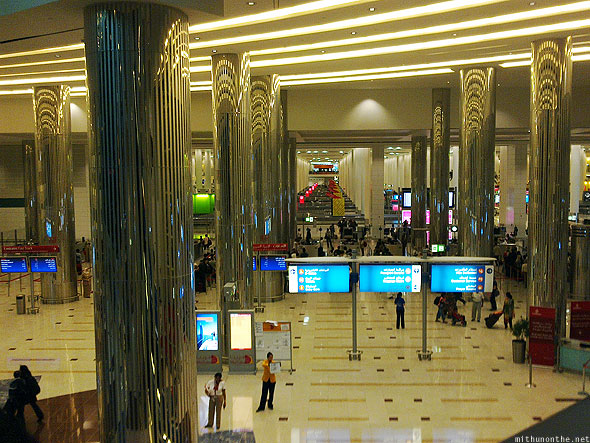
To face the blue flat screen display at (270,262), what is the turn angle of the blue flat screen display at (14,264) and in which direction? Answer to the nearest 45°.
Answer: approximately 45° to its left

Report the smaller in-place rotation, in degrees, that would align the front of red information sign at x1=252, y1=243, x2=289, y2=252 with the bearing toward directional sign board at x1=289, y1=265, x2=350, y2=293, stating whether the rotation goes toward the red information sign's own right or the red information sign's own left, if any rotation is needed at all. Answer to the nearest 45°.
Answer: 0° — it already faces it

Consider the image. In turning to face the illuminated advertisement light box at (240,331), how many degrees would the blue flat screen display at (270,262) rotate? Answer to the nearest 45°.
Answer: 0° — it already faces it

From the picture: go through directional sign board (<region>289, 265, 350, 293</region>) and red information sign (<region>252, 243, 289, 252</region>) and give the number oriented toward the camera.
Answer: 2

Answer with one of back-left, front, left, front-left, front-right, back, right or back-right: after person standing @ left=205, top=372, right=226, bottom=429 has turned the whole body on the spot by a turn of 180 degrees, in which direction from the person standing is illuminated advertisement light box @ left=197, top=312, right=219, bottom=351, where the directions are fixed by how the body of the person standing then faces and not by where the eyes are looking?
front

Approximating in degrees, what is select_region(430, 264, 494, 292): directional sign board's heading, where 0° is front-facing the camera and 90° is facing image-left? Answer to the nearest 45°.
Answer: approximately 0°

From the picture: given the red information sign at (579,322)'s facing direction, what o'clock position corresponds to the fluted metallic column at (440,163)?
The fluted metallic column is roughly at 5 o'clock from the red information sign.

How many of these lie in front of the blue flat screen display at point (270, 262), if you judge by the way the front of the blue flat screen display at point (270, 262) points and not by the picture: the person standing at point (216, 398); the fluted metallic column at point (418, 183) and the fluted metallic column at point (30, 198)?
1

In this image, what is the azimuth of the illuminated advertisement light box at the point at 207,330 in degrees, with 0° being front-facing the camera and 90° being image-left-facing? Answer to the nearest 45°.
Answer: approximately 0°

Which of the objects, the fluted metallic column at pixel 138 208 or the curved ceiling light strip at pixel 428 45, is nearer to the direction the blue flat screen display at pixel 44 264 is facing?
the fluted metallic column
